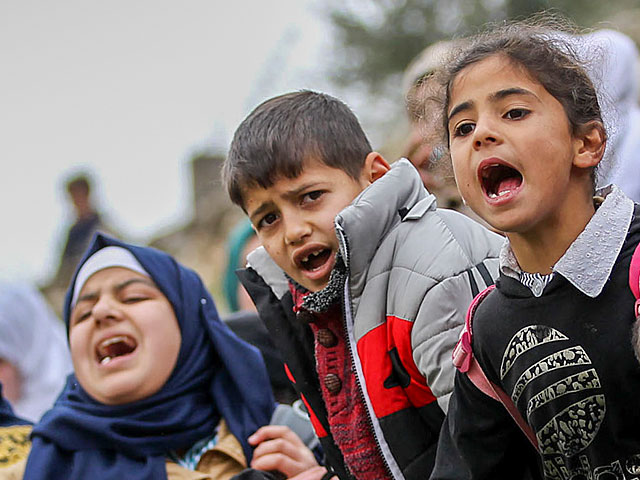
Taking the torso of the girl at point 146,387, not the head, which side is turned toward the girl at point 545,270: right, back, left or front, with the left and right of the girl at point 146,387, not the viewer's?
left

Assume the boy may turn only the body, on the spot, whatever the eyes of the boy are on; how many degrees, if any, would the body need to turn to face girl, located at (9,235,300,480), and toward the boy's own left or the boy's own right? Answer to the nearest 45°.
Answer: approximately 90° to the boy's own right

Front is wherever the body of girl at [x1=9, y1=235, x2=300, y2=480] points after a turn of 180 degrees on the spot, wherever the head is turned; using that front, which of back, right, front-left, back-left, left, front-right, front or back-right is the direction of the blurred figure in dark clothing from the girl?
front-left

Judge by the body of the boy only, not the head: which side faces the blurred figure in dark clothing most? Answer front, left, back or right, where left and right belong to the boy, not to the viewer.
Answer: right

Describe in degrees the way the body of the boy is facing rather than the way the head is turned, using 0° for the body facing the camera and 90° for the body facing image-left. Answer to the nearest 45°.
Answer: approximately 45°

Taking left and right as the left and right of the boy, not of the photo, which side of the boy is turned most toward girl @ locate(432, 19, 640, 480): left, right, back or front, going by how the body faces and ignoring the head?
left
